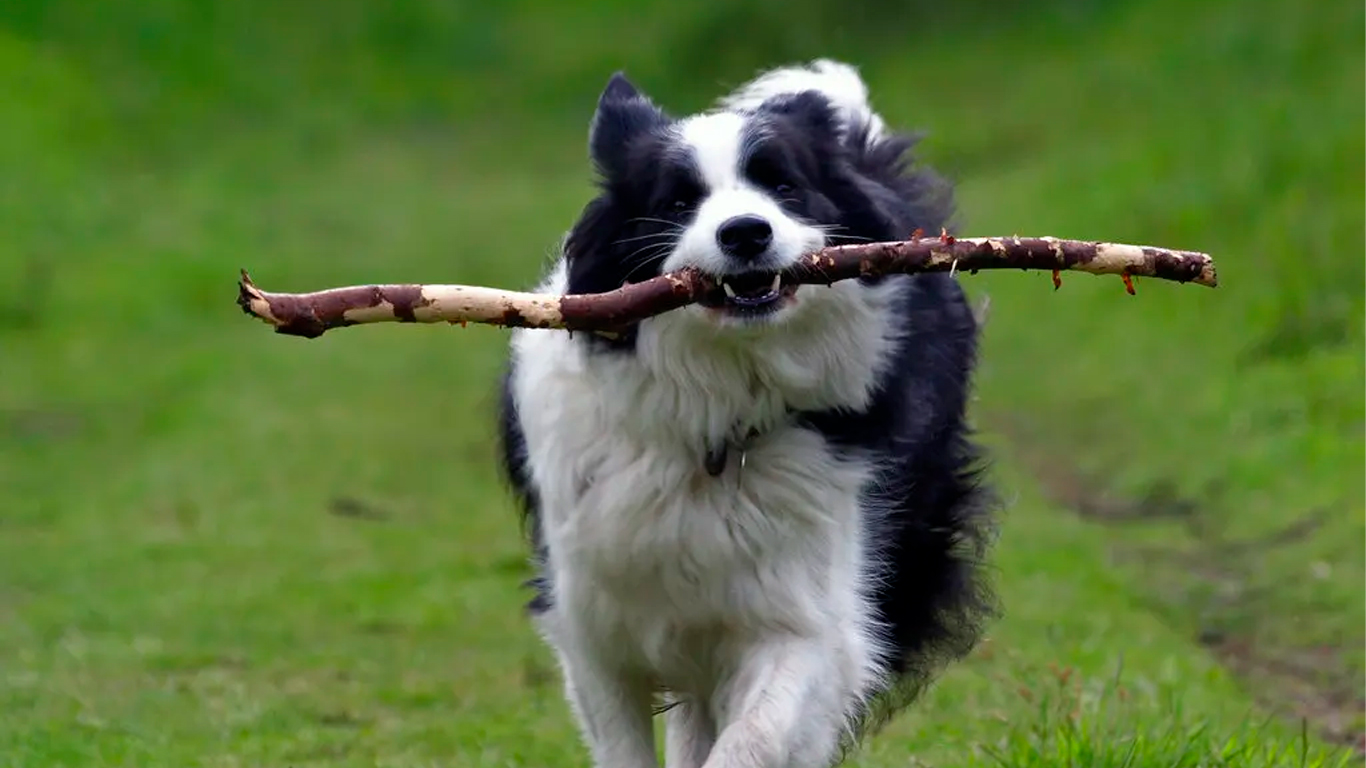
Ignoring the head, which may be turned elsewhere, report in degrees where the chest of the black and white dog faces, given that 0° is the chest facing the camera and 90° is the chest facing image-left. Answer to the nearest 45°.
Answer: approximately 0°
